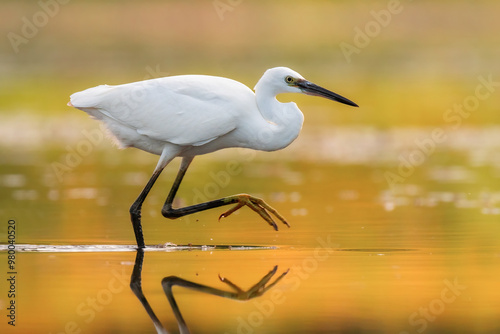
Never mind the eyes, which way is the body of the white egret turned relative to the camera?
to the viewer's right
